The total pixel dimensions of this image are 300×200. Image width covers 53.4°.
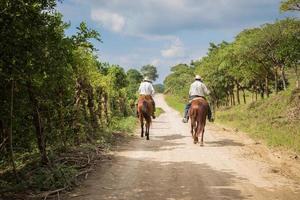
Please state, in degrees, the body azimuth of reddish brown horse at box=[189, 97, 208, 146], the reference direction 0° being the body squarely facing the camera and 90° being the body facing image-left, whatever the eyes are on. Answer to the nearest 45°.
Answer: approximately 180°
